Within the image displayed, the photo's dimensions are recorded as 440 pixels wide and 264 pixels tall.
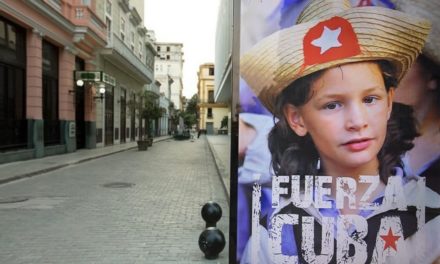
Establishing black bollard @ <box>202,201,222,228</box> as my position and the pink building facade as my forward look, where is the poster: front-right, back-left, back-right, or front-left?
back-left

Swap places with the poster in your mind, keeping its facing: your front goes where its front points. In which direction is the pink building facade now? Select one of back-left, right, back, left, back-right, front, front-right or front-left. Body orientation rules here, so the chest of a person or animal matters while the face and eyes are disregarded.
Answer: back-right

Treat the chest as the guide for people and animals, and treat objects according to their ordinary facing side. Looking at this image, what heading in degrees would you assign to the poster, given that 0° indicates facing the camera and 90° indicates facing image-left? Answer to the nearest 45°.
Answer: approximately 0°
